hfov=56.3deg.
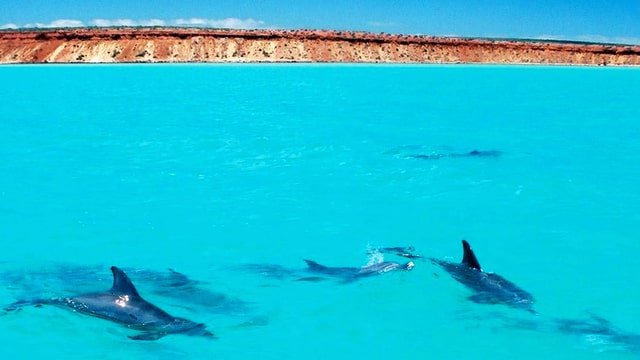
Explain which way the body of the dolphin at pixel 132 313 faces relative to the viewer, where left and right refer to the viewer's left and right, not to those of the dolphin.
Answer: facing to the right of the viewer

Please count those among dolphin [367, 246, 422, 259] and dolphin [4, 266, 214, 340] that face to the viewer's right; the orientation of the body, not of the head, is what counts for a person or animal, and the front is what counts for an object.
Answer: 2

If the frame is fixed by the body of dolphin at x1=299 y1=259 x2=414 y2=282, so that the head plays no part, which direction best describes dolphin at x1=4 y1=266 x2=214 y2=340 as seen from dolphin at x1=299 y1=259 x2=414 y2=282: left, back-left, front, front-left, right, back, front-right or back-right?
back-right

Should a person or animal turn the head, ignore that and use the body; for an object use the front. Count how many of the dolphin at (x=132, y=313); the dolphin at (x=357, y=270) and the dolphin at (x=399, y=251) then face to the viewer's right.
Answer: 3

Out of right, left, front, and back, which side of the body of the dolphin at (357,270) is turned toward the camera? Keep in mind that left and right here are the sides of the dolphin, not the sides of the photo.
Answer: right

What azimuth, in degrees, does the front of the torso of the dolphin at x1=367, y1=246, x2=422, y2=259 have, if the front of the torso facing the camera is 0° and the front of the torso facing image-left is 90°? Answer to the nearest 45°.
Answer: approximately 270°

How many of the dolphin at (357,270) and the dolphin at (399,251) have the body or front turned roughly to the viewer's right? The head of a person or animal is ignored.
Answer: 2

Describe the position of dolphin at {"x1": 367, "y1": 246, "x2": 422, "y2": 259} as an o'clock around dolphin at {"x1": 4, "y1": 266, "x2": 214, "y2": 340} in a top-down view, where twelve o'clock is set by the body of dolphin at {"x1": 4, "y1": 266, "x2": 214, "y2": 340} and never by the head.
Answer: dolphin at {"x1": 367, "y1": 246, "x2": 422, "y2": 259} is roughly at 11 o'clock from dolphin at {"x1": 4, "y1": 266, "x2": 214, "y2": 340}.
